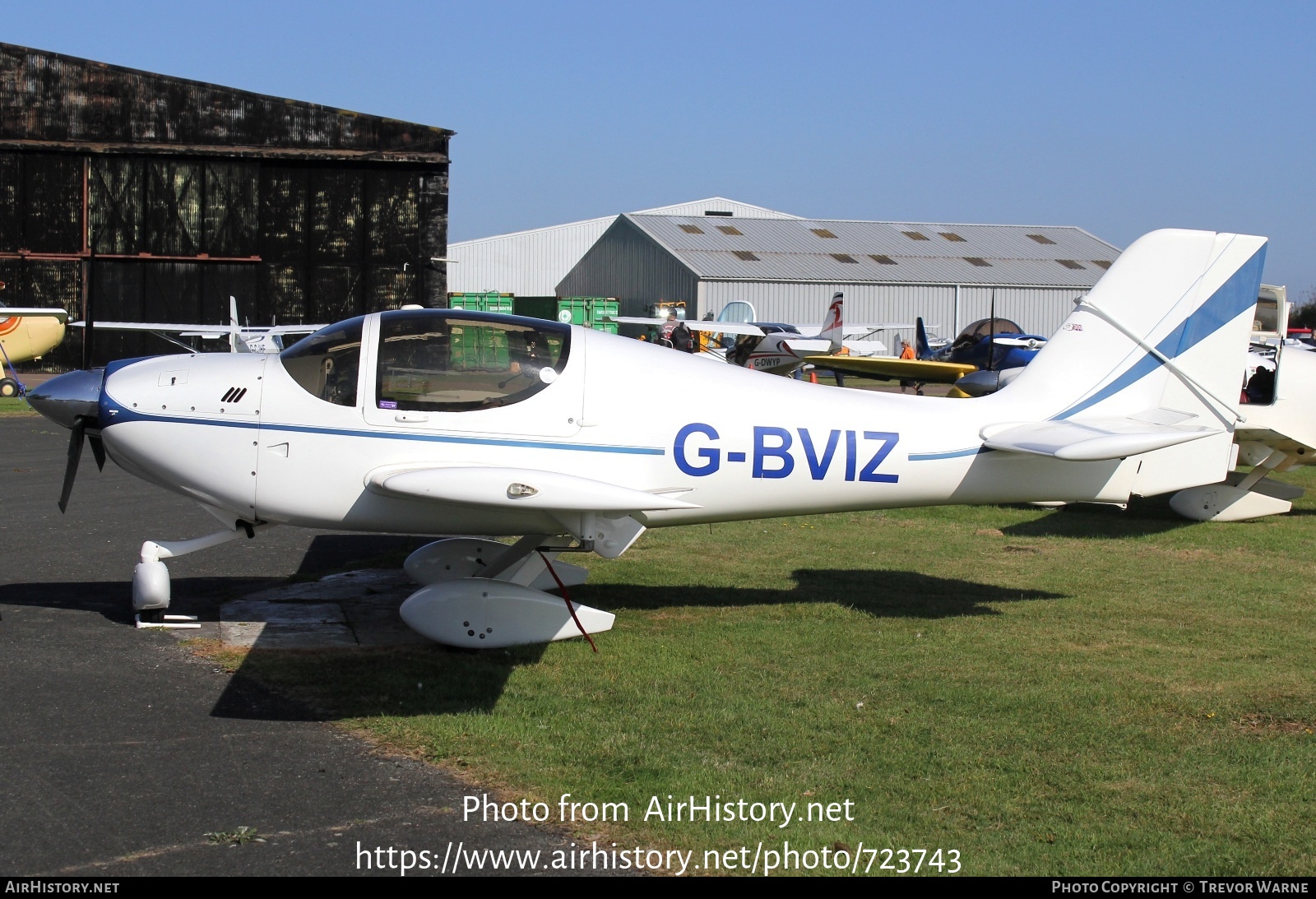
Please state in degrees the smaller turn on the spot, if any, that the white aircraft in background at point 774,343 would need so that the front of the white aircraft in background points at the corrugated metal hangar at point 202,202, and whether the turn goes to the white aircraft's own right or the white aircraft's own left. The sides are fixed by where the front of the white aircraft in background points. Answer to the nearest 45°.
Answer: approximately 45° to the white aircraft's own left

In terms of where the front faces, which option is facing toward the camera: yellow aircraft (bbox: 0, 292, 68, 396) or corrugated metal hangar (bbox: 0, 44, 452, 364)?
the corrugated metal hangar

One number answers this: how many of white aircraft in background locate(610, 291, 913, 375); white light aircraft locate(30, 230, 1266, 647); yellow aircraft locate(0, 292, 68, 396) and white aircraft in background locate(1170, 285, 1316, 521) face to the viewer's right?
1

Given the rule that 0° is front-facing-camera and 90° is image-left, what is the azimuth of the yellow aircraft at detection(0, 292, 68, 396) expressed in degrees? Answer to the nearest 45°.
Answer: approximately 270°

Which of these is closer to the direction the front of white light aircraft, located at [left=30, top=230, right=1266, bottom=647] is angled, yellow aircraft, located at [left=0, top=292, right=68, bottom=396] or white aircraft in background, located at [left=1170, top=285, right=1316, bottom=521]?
the yellow aircraft

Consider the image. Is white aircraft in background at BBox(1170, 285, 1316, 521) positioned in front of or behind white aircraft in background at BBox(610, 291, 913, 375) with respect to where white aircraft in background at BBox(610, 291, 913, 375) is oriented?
behind

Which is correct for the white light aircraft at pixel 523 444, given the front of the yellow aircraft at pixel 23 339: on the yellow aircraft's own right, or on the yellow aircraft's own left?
on the yellow aircraft's own right

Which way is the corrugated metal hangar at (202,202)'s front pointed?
toward the camera

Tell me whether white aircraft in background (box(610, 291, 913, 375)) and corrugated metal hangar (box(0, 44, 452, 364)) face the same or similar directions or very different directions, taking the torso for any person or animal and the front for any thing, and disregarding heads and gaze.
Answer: very different directions

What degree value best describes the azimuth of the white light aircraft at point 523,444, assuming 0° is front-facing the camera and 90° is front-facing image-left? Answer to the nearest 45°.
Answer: approximately 90°

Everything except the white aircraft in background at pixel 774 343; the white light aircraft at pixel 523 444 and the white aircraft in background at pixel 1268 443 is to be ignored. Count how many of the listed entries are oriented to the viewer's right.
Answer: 0

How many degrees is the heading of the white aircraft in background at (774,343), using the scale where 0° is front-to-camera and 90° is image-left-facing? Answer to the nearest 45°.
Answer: approximately 135°
